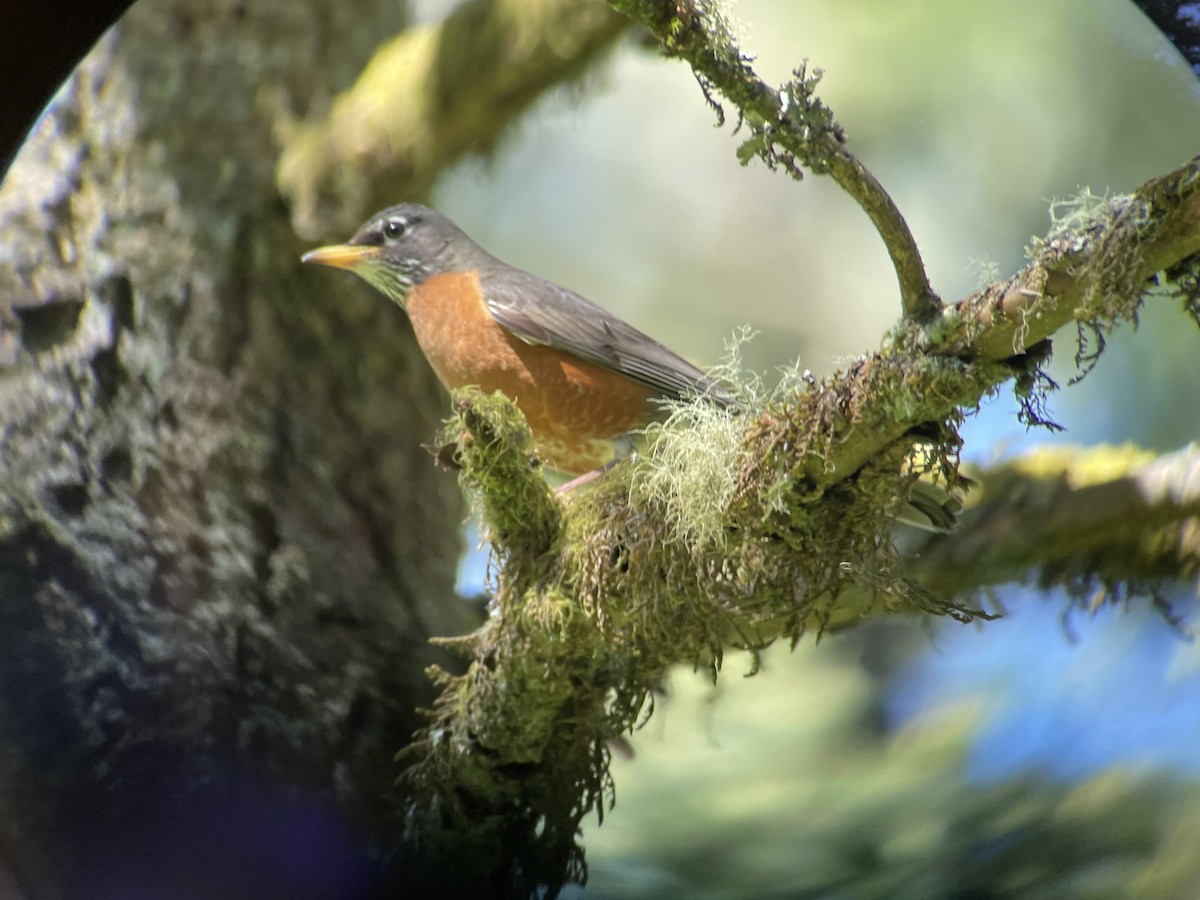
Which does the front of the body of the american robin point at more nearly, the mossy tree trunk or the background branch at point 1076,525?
the mossy tree trunk

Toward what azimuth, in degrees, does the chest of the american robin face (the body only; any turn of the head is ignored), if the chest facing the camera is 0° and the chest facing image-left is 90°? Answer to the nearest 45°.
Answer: approximately 90°

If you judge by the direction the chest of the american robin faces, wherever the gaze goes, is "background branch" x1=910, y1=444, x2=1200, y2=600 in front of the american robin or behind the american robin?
behind
